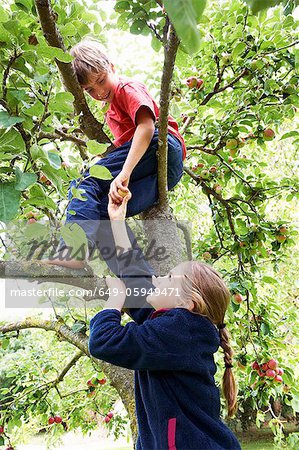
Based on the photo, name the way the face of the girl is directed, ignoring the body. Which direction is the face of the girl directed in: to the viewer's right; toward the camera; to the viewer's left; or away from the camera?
to the viewer's left

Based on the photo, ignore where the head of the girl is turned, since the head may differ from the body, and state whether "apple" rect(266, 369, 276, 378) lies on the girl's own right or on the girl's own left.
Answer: on the girl's own right
